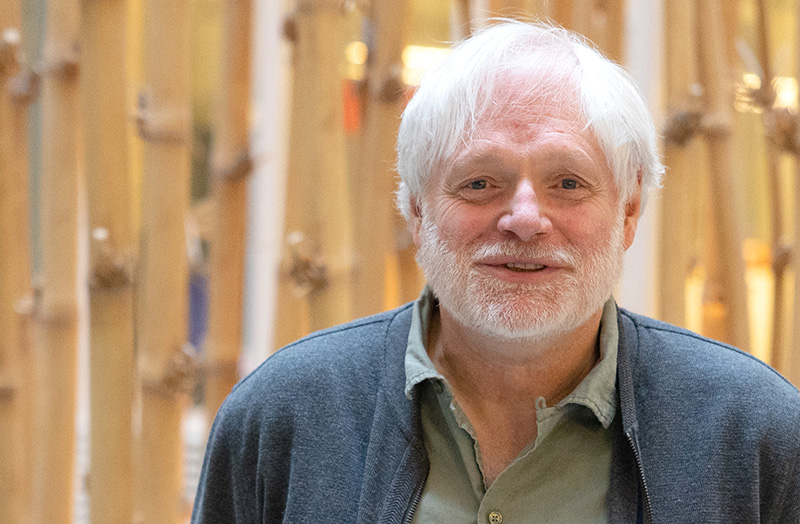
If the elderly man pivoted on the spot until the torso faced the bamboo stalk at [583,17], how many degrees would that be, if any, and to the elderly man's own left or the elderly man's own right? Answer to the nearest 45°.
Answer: approximately 180°

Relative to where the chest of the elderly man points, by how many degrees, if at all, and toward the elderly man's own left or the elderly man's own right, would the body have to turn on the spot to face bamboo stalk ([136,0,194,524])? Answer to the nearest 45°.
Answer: approximately 135° to the elderly man's own right

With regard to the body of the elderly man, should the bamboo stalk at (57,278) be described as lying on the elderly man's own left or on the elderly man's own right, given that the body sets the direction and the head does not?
on the elderly man's own right

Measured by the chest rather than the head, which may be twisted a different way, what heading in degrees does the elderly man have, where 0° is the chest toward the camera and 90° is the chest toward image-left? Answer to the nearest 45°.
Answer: approximately 0°

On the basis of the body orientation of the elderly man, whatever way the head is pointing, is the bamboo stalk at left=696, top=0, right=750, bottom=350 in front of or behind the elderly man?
behind
